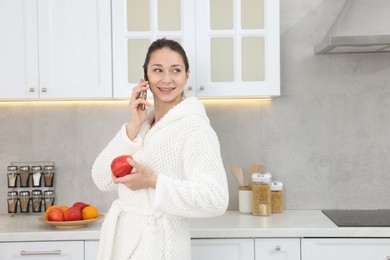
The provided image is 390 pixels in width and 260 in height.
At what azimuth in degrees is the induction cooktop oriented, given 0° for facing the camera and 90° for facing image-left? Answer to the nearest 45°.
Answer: approximately 0°

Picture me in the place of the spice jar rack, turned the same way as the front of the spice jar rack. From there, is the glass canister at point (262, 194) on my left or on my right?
on my left

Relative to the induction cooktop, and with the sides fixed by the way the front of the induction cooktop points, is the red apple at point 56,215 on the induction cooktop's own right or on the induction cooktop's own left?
on the induction cooktop's own right

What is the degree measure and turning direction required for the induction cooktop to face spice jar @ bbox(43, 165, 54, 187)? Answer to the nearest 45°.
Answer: approximately 90° to its right

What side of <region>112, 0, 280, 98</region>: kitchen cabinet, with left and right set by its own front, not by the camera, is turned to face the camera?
front

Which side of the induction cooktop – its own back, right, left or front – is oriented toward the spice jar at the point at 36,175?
right

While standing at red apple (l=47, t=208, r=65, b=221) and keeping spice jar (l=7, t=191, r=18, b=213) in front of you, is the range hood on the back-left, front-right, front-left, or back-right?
back-right

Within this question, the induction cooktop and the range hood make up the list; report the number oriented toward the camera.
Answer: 2
